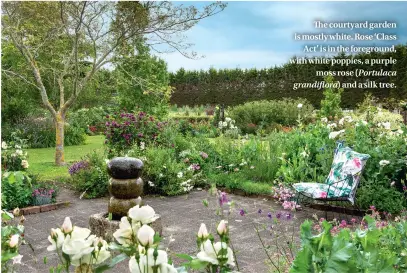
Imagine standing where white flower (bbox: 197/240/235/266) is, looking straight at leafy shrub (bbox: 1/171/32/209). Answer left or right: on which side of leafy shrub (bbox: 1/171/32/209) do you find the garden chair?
right

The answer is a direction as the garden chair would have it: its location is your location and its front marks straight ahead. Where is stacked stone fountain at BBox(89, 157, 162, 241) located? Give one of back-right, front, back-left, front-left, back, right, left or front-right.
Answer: front

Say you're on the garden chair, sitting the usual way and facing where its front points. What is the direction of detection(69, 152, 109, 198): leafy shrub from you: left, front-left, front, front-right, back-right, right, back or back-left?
front-right

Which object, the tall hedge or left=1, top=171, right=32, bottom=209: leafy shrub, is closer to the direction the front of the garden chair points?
the leafy shrub

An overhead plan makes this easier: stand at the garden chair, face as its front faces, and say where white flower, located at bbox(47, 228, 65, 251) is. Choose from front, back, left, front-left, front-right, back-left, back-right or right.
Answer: front-left

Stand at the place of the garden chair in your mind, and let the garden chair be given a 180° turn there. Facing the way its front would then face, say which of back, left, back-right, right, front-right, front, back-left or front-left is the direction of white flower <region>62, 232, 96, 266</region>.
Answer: back-right

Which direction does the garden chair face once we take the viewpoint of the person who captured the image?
facing the viewer and to the left of the viewer

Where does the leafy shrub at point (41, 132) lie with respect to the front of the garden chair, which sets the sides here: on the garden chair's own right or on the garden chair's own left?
on the garden chair's own right

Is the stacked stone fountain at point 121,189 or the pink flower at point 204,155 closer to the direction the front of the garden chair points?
the stacked stone fountain

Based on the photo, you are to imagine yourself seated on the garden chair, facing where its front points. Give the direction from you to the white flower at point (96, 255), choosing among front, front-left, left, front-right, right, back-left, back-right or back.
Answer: front-left

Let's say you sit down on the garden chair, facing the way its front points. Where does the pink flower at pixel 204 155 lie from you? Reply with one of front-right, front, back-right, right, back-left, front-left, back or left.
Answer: right

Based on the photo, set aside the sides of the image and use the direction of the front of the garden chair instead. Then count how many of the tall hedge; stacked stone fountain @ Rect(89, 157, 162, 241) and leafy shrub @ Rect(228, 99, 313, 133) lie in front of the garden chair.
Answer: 1

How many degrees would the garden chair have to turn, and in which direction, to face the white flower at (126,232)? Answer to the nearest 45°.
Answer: approximately 45° to its left

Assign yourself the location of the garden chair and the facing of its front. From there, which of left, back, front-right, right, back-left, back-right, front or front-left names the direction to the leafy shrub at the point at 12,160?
front-right

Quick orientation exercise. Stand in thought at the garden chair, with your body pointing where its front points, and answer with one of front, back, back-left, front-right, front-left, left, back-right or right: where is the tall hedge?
back-right

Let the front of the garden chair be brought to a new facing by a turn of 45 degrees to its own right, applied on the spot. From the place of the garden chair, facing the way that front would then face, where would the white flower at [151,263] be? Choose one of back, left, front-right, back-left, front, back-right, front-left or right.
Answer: left

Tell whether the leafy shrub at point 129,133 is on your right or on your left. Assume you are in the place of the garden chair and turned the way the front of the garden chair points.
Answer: on your right

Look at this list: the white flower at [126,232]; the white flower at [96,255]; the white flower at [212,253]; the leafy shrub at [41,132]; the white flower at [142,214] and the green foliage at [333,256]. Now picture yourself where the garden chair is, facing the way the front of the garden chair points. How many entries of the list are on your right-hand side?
1

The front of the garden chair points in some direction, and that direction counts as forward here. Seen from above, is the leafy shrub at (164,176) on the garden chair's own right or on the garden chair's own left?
on the garden chair's own right

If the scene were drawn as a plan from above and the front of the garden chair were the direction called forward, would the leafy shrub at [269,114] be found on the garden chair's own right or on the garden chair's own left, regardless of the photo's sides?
on the garden chair's own right

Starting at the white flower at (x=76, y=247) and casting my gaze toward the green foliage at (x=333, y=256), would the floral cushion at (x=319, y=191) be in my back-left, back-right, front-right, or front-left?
front-left
